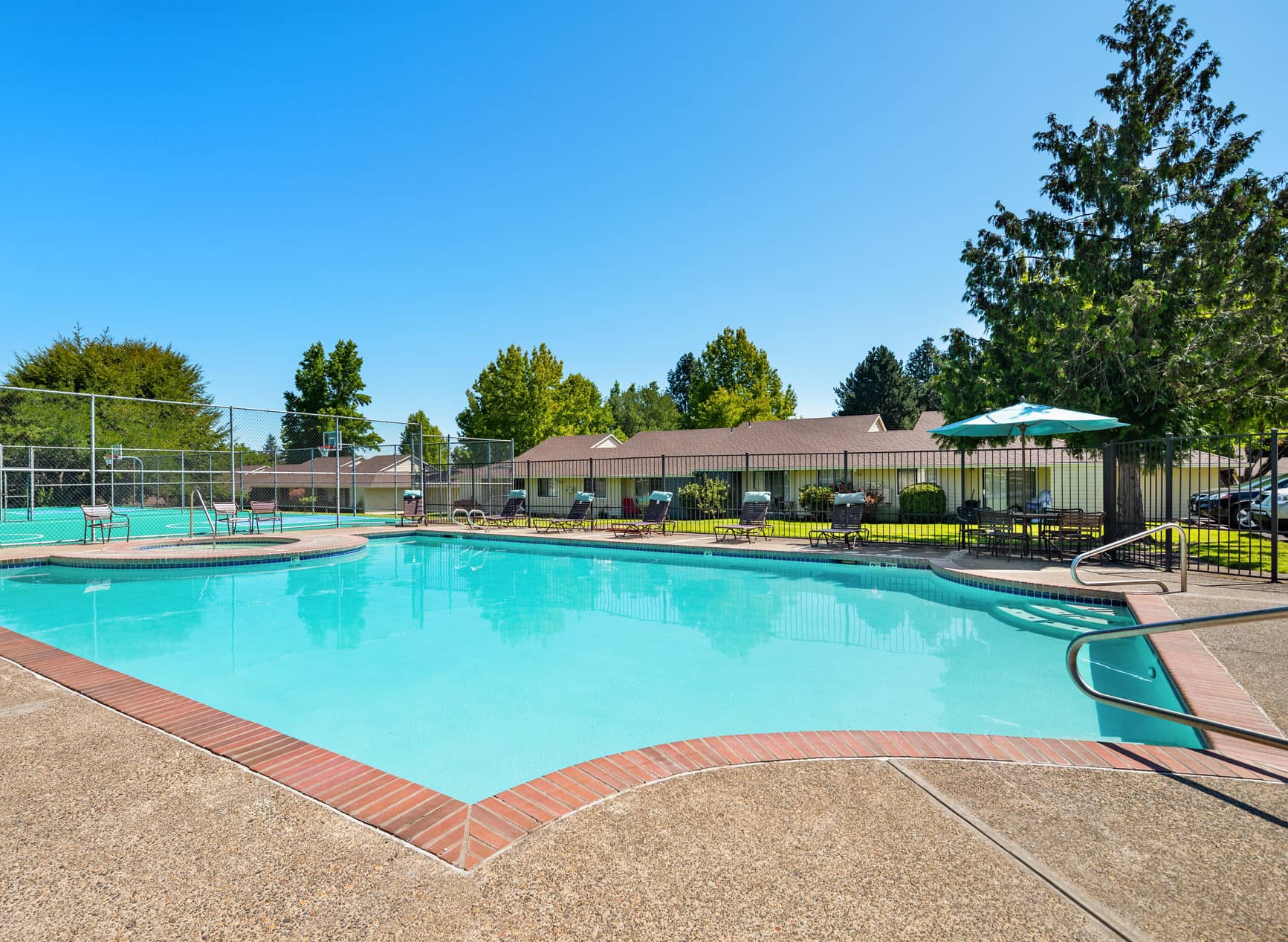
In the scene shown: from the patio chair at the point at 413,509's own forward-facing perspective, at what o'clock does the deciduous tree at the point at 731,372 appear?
The deciduous tree is roughly at 6 o'clock from the patio chair.

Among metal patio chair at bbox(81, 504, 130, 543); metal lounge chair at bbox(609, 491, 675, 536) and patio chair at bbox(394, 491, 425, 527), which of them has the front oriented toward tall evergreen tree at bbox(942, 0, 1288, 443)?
metal patio chair at bbox(81, 504, 130, 543)

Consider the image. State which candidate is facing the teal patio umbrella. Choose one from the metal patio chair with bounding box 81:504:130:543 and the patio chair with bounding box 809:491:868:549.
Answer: the metal patio chair

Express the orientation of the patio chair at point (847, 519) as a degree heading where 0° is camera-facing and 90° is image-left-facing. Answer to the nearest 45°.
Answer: approximately 45°

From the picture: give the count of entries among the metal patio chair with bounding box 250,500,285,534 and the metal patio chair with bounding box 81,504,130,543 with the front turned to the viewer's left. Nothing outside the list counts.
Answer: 0

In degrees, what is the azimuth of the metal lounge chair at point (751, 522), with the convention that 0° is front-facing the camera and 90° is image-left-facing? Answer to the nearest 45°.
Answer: approximately 45°

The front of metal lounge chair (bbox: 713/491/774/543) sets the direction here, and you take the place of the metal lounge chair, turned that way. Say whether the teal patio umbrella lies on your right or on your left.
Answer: on your left

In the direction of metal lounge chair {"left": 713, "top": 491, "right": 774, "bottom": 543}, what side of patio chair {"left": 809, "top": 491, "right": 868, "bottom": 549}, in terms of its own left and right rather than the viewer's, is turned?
right
